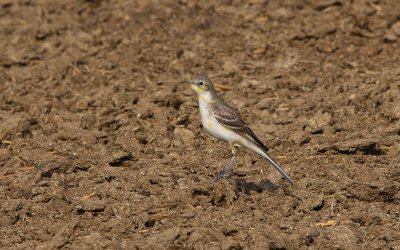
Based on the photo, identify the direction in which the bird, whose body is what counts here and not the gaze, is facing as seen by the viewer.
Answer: to the viewer's left
